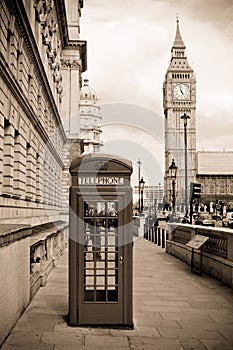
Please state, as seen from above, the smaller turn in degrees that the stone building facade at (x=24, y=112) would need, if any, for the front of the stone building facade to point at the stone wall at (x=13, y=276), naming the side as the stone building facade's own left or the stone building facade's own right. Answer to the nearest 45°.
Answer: approximately 90° to the stone building facade's own right

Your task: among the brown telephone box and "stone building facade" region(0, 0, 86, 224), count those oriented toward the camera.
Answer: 1

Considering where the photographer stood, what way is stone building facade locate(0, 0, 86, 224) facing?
facing to the right of the viewer

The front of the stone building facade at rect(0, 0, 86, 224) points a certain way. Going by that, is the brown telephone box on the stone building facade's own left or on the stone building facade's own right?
on the stone building facade's own right

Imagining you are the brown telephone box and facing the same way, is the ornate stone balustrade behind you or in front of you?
behind

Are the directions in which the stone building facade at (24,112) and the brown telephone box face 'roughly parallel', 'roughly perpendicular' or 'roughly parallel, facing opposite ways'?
roughly perpendicular

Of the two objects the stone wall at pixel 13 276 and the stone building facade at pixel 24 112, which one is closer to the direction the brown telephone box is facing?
the stone wall

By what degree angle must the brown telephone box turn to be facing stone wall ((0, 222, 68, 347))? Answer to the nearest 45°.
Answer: approximately 90° to its right

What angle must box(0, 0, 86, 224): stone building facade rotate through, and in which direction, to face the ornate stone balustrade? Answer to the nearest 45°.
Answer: approximately 45° to its right

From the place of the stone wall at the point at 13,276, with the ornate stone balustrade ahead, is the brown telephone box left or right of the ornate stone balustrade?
right

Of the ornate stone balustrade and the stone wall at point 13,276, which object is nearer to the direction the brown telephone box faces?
the stone wall

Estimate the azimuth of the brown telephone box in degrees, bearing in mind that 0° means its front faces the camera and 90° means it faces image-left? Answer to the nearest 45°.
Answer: approximately 0°
